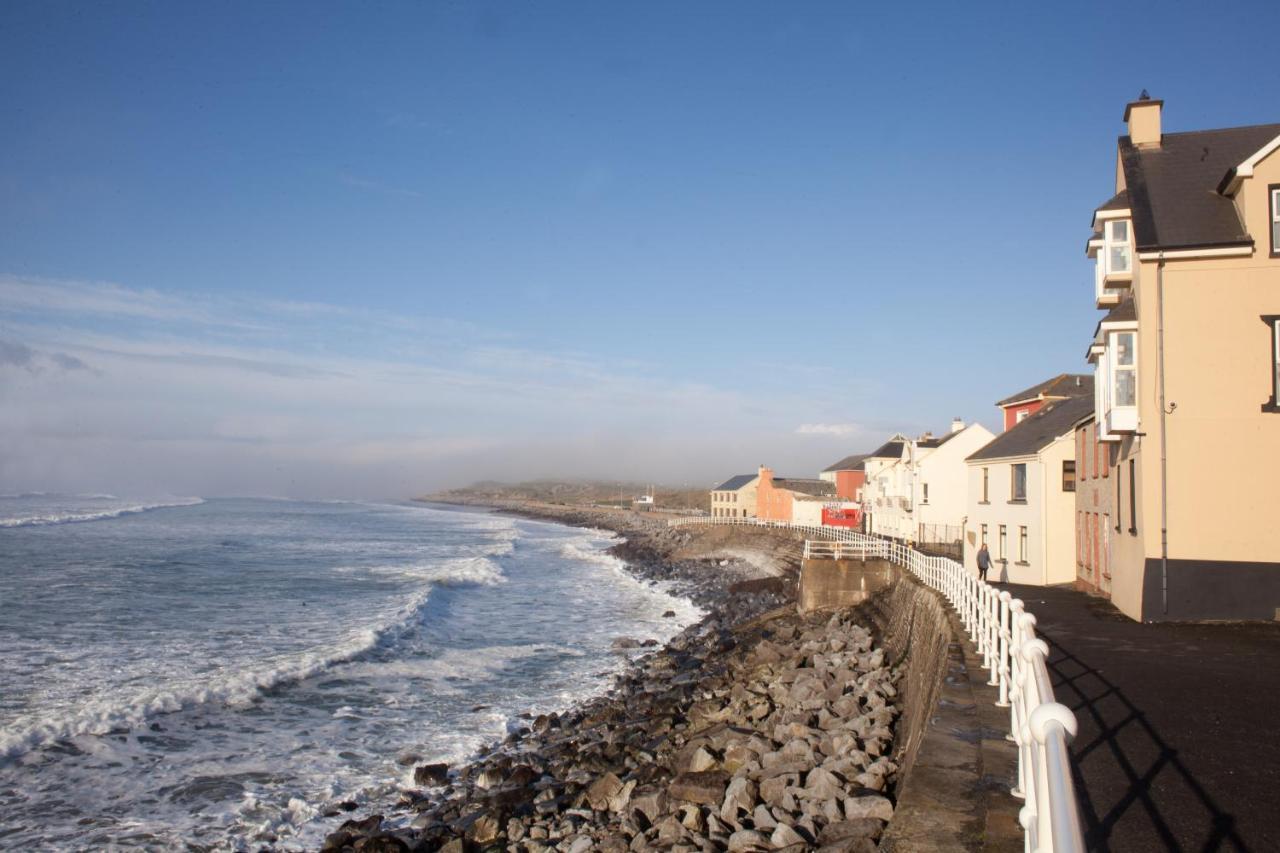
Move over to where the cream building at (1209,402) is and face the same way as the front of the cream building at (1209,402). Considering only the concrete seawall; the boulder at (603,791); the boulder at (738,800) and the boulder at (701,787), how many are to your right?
0

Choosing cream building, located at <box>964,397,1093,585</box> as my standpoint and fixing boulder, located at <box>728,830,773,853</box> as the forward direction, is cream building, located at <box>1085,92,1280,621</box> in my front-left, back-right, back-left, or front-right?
front-left

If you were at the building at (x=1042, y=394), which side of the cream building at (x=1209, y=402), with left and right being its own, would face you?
right

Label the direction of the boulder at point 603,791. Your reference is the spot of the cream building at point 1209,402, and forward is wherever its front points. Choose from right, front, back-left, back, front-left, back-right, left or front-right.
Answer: front-left

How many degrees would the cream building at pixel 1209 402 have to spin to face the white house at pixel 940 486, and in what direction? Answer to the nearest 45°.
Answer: approximately 90° to its right

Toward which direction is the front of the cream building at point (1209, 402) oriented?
to the viewer's left

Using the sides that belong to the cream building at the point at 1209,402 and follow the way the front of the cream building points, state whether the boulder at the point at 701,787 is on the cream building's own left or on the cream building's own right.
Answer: on the cream building's own left

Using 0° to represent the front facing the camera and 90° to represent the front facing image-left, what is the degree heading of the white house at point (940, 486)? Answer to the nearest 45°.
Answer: approximately 45°

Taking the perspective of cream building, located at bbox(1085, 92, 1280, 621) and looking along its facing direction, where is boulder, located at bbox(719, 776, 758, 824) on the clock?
The boulder is roughly at 10 o'clock from the cream building.

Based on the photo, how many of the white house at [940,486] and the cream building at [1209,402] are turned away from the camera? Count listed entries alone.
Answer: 0

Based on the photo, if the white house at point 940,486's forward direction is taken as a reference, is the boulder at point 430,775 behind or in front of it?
in front

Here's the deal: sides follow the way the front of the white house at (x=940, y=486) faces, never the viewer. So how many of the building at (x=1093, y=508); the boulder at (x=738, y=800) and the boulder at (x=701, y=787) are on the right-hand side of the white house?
0

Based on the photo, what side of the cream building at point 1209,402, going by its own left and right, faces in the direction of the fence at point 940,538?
right

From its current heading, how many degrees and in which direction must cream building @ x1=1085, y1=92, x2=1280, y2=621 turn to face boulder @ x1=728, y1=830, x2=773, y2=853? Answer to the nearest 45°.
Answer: approximately 45° to its left

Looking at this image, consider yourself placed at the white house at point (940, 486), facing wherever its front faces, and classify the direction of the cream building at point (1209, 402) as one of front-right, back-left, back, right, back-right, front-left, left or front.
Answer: front-left
